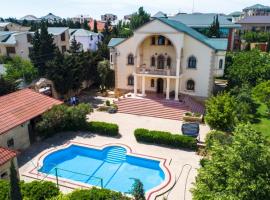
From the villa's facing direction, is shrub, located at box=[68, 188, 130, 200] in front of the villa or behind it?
in front

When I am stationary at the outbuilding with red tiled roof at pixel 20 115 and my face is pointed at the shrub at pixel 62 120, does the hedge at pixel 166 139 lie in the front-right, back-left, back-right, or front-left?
front-right

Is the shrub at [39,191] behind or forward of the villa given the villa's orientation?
forward

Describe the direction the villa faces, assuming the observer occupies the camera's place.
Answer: facing the viewer

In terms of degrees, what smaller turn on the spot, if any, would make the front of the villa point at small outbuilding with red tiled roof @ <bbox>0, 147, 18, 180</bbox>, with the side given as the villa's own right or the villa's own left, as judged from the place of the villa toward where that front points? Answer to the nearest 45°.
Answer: approximately 45° to the villa's own right

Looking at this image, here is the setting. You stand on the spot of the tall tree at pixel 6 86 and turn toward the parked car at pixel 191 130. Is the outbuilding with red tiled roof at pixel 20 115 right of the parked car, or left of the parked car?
right

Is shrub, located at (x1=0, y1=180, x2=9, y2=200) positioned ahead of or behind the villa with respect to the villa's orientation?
ahead

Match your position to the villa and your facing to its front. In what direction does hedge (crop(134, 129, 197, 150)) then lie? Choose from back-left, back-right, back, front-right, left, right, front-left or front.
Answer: front

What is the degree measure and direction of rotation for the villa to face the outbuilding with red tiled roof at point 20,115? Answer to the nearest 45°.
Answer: approximately 45° to its right

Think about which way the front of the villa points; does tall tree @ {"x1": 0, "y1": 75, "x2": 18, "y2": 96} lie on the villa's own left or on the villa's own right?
on the villa's own right
